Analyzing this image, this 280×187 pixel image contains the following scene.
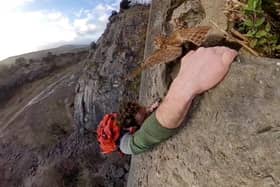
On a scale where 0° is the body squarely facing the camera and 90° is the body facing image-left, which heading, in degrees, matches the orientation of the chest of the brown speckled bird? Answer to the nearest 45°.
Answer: approximately 90°
